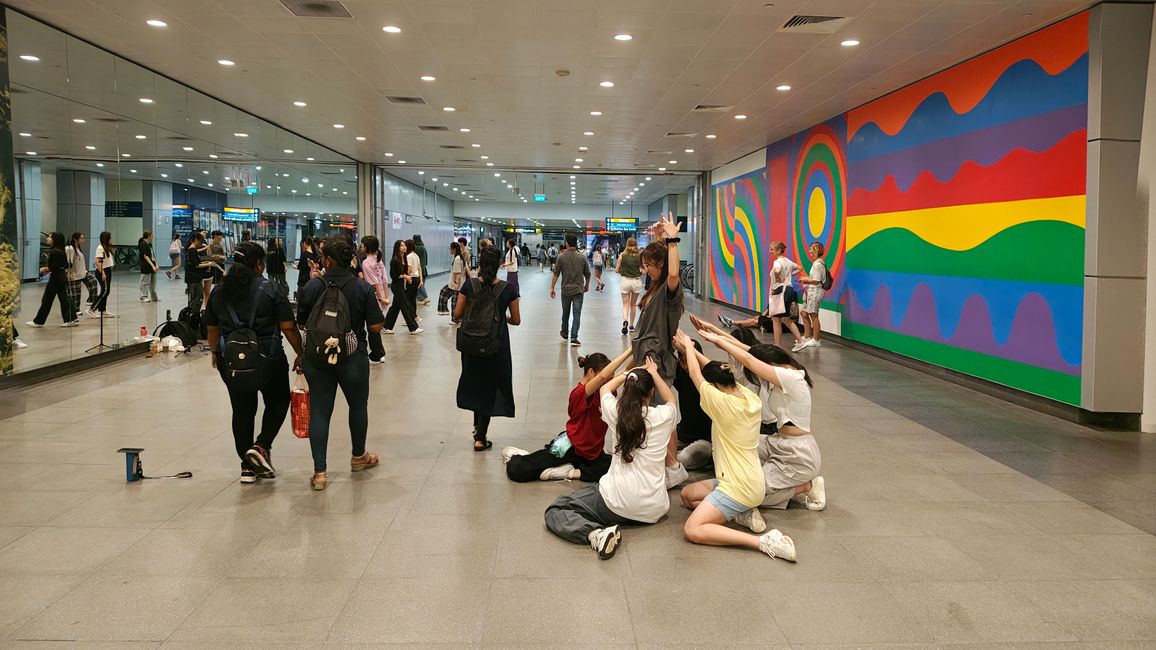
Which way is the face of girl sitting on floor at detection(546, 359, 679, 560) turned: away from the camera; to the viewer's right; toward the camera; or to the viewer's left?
away from the camera

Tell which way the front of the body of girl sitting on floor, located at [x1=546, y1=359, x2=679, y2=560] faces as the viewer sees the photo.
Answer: away from the camera

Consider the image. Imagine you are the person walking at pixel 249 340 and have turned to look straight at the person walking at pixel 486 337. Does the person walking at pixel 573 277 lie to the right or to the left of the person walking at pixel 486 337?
left

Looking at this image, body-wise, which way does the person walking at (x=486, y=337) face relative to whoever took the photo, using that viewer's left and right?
facing away from the viewer

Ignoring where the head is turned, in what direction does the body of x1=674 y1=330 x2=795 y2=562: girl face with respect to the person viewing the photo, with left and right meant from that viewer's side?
facing away from the viewer and to the left of the viewer

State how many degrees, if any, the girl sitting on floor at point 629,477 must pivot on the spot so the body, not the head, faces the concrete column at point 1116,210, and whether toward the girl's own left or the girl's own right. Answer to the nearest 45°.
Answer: approximately 45° to the girl's own right

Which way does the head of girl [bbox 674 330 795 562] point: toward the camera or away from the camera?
away from the camera

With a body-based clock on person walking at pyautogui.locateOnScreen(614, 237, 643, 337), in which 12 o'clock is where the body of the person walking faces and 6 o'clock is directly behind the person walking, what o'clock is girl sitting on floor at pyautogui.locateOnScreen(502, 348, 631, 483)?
The girl sitting on floor is roughly at 6 o'clock from the person walking.

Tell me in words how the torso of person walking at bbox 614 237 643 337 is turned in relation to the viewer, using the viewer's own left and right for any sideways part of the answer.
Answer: facing away from the viewer
